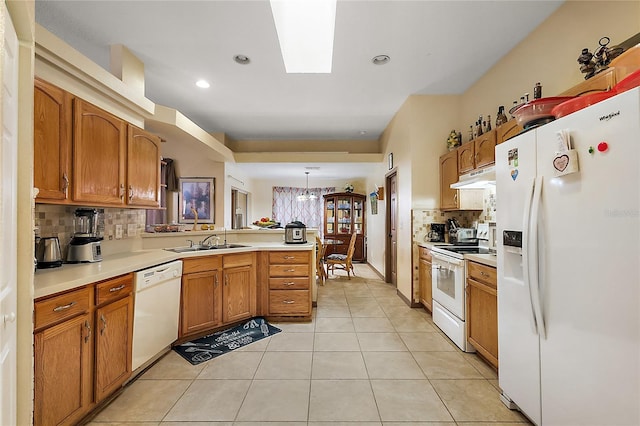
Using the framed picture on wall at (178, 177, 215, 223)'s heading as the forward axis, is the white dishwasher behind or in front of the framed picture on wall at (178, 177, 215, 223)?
in front

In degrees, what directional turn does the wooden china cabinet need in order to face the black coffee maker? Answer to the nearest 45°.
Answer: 0° — it already faces it

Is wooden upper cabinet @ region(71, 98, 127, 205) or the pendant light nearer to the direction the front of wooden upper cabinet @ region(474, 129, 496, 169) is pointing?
the wooden upper cabinet

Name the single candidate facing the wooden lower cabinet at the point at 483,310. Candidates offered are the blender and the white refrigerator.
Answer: the blender

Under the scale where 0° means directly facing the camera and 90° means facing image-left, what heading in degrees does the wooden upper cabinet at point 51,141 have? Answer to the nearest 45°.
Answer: approximately 315°

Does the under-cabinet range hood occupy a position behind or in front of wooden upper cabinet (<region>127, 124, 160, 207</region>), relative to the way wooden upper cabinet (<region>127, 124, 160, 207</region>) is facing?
in front

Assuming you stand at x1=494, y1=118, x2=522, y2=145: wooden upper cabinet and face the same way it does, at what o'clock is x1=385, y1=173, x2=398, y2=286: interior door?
The interior door is roughly at 3 o'clock from the wooden upper cabinet.

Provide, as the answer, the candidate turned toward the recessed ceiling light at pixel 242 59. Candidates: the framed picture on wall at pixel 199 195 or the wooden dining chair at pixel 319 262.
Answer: the framed picture on wall

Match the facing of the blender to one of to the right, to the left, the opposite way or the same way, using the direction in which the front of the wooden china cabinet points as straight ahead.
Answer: to the left

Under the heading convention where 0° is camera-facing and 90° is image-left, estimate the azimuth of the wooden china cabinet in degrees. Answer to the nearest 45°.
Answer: approximately 0°
